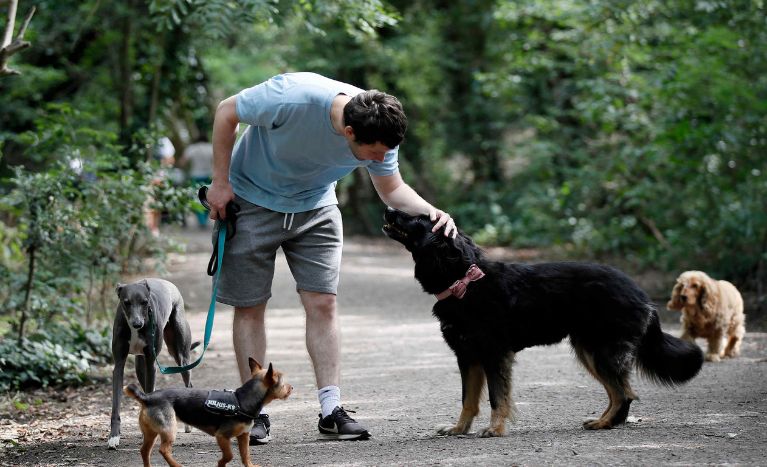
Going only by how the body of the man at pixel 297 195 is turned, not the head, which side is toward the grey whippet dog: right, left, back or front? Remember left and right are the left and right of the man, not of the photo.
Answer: back

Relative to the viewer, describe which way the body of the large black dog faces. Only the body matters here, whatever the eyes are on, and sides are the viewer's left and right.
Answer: facing to the left of the viewer

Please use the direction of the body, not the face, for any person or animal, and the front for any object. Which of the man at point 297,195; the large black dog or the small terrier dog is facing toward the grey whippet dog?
the large black dog

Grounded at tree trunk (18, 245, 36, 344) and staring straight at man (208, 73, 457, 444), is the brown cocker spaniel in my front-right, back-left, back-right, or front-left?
front-left

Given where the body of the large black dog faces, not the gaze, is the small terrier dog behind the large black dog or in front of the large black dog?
in front

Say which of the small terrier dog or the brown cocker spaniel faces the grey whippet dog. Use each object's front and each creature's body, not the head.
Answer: the brown cocker spaniel

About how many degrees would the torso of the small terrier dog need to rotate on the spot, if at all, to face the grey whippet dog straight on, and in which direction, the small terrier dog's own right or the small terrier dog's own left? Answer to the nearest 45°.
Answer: approximately 90° to the small terrier dog's own left

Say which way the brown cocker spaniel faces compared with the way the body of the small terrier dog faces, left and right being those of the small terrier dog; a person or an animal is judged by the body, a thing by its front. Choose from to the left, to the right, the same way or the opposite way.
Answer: the opposite way

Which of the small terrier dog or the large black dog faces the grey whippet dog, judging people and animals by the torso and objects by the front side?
the large black dog

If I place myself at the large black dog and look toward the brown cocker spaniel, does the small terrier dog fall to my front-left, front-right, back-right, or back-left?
back-left

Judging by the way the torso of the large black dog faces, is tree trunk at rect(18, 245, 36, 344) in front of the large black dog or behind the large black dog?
in front

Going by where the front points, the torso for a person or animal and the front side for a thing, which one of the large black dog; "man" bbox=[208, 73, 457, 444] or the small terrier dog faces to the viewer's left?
the large black dog

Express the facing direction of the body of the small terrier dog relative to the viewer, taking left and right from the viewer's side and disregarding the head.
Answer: facing to the right of the viewer

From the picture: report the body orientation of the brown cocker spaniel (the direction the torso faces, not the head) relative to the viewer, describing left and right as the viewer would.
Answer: facing the viewer and to the left of the viewer

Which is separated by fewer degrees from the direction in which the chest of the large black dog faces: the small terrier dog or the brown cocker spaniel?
the small terrier dog

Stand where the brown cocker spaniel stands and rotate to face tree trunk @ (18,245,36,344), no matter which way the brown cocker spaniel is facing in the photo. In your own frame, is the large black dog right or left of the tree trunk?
left

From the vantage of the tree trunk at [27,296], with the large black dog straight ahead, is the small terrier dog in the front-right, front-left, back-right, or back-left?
front-right

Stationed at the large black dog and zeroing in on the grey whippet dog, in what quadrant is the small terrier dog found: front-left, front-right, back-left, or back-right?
front-left
